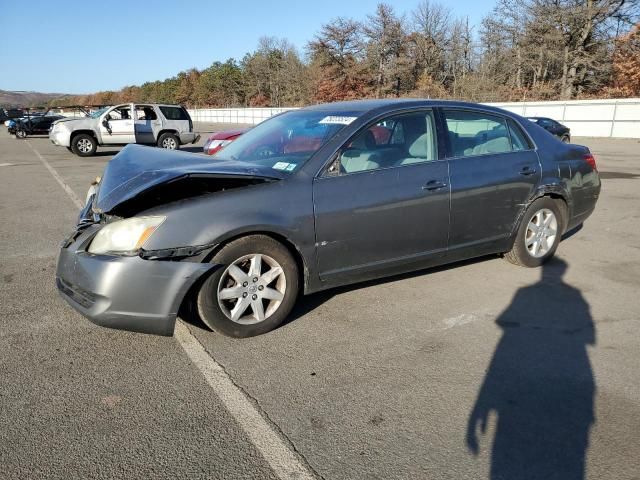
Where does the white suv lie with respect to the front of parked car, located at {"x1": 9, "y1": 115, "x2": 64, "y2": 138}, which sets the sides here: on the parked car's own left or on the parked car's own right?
on the parked car's own left

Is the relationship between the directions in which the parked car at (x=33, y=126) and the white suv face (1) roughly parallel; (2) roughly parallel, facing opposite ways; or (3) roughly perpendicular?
roughly parallel

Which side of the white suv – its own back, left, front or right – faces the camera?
left

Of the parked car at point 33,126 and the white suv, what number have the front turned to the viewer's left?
2

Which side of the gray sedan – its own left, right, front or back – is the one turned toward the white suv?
right

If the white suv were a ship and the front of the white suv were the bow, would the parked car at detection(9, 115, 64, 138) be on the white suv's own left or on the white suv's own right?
on the white suv's own right

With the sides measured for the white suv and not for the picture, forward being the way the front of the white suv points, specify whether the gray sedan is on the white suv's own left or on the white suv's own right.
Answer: on the white suv's own left

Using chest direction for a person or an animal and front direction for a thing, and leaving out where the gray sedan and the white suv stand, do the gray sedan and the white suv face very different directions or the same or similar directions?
same or similar directions

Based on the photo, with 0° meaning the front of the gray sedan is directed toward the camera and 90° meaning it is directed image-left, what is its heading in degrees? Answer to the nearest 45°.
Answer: approximately 45°

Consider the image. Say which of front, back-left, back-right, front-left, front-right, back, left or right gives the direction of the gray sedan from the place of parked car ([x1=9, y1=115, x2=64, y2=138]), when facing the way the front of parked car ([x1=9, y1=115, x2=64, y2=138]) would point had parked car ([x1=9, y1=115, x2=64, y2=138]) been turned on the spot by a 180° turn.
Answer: right

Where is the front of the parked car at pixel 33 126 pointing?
to the viewer's left
